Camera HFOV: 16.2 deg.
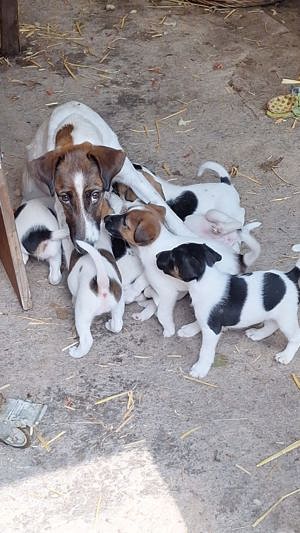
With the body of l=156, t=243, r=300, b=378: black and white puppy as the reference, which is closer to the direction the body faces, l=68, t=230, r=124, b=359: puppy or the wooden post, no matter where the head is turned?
the puppy

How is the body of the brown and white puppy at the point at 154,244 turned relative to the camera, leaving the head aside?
to the viewer's left

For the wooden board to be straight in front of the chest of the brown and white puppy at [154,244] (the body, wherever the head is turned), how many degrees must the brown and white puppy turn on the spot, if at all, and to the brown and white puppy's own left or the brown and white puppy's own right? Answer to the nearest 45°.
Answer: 0° — it already faces it

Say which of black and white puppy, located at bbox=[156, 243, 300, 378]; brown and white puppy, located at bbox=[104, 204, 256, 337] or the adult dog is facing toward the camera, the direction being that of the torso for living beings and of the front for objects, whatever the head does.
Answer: the adult dog

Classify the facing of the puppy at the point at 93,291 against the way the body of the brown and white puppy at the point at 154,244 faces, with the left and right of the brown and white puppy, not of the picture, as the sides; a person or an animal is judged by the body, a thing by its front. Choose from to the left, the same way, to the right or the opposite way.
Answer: to the right

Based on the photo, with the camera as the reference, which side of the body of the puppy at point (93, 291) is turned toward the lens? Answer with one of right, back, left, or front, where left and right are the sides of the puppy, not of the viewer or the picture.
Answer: back

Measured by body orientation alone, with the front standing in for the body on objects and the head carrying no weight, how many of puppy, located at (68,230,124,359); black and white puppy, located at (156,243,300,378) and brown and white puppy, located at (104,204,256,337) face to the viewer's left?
2

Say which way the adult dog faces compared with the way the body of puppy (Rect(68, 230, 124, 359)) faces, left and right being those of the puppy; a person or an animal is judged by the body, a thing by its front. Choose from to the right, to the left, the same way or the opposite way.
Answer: the opposite way

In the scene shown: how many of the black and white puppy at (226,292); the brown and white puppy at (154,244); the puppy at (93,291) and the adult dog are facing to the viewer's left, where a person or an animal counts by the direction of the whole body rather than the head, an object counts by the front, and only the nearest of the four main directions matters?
2

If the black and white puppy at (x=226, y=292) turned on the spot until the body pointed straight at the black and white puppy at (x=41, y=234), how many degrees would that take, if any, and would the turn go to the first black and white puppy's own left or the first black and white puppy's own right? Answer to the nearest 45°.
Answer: approximately 45° to the first black and white puppy's own right

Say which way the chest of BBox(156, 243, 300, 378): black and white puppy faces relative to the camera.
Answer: to the viewer's left
